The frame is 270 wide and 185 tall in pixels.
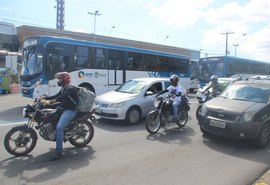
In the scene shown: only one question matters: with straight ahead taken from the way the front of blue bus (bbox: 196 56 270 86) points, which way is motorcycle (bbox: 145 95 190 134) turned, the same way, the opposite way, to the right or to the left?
the same way

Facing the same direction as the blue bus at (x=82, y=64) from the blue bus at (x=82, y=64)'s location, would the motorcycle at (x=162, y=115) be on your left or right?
on your left

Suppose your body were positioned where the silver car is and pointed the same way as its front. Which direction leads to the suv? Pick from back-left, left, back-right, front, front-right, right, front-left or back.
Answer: left

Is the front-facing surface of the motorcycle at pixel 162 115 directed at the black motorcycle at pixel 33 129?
yes

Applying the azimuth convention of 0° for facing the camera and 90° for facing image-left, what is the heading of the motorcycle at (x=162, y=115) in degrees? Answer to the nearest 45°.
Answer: approximately 45°

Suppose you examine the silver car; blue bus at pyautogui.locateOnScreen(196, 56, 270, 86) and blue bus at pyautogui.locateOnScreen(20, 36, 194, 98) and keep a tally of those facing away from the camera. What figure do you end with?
0

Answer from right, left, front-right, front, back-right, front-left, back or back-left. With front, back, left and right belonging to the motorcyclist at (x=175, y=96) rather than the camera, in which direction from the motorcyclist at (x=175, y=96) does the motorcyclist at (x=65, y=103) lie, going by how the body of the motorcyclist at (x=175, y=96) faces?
front

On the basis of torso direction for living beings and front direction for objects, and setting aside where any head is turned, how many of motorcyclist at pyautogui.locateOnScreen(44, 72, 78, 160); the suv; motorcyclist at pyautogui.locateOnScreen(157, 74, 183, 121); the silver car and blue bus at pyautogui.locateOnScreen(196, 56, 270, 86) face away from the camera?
0

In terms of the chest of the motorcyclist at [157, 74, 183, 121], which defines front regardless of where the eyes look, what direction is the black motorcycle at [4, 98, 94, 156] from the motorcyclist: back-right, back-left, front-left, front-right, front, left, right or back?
front

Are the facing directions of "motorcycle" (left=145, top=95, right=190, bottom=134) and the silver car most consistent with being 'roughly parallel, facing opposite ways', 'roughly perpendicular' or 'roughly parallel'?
roughly parallel

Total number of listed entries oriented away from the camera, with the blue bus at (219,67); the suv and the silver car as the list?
0

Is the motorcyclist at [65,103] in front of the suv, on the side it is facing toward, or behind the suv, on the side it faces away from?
in front

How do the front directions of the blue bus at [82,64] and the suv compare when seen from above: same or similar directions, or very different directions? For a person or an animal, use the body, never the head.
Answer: same or similar directions

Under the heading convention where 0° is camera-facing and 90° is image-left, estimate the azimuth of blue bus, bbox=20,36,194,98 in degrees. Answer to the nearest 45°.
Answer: approximately 45°

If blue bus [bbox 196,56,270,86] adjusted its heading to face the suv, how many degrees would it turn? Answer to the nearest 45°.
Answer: approximately 45° to its left

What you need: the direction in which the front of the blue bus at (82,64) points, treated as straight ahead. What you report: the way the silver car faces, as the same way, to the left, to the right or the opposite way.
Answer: the same way

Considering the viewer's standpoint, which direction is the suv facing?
facing the viewer and to the left of the viewer

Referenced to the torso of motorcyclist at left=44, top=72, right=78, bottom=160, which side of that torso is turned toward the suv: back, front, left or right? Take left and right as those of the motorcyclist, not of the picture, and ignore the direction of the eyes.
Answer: back

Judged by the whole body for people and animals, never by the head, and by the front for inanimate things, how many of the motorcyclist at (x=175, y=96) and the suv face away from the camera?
0

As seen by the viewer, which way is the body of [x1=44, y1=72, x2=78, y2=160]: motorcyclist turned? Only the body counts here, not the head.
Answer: to the viewer's left

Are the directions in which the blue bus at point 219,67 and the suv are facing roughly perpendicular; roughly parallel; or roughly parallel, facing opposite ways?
roughly parallel
